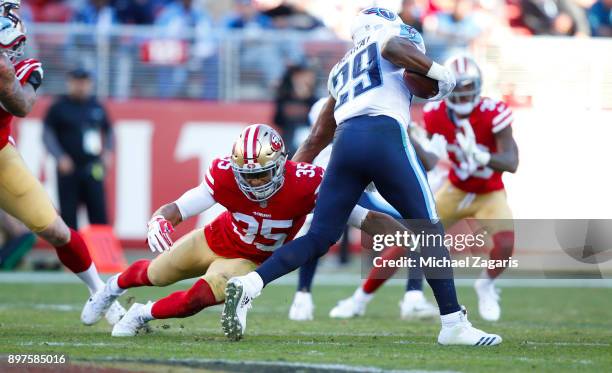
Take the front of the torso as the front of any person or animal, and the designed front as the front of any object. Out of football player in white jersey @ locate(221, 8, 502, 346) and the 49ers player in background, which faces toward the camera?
the 49ers player in background

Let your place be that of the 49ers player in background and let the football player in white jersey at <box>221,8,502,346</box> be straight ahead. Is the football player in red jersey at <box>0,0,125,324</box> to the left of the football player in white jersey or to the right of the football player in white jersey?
right

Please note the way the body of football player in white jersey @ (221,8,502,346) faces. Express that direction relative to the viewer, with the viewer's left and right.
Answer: facing away from the viewer and to the right of the viewer

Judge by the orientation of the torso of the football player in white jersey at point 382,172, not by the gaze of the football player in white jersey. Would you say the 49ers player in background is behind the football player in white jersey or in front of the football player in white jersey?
in front

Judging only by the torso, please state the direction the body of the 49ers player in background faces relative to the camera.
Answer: toward the camera

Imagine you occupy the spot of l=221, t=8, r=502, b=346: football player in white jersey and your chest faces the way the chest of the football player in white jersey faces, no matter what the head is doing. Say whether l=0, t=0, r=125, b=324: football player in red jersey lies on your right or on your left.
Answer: on your left

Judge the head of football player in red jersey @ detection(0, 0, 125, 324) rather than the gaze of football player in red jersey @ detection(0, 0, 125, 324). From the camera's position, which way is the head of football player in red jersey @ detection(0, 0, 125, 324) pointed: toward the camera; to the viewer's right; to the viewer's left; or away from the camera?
to the viewer's right

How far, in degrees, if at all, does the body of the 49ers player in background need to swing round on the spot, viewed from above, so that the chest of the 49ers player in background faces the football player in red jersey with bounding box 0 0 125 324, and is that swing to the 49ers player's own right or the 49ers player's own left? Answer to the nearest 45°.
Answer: approximately 45° to the 49ers player's own right

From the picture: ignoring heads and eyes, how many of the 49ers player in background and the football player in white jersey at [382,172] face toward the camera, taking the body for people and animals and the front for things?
1
